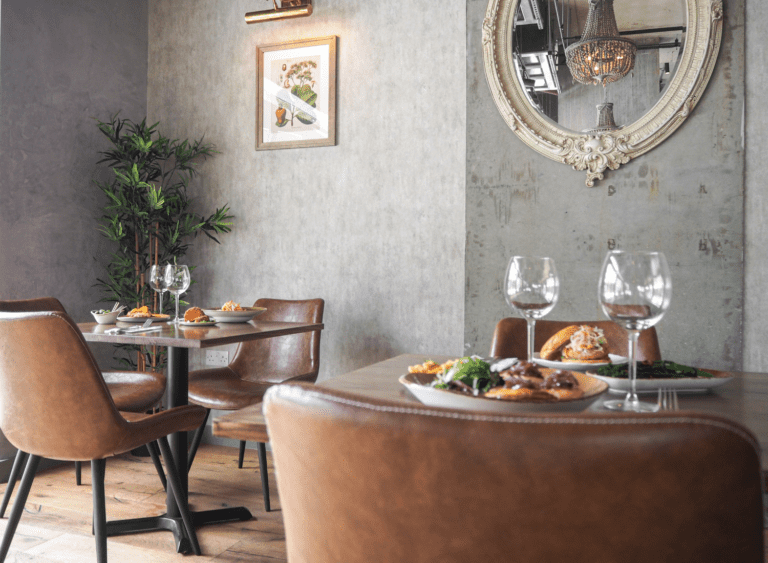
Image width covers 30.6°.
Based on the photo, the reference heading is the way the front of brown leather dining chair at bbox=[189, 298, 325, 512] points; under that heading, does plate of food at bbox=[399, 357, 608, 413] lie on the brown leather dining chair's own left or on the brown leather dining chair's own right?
on the brown leather dining chair's own left

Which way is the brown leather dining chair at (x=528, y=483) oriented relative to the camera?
away from the camera

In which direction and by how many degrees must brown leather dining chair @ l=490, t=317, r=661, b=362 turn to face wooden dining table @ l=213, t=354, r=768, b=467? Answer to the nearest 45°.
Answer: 0° — it already faces it

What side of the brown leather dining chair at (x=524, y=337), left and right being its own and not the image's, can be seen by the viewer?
front

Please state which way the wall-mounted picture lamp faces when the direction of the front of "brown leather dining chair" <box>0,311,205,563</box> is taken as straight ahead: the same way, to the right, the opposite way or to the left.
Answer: the opposite way

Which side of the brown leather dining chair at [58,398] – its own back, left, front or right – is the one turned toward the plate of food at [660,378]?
right

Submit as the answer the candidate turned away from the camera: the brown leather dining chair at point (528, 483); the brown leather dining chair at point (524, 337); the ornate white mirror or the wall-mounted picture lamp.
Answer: the brown leather dining chair at point (528, 483)

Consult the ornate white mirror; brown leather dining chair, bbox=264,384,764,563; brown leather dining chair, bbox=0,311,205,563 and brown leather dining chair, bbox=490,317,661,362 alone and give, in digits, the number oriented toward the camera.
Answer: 2

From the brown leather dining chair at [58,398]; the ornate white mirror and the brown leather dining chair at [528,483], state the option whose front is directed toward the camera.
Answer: the ornate white mirror

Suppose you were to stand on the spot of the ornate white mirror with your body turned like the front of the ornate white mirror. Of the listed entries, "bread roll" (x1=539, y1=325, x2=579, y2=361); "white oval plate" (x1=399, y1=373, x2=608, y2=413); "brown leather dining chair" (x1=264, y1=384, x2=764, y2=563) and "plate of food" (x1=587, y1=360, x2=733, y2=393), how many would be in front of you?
4

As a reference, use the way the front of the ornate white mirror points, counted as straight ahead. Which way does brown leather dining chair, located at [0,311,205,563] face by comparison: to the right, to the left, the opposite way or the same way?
the opposite way

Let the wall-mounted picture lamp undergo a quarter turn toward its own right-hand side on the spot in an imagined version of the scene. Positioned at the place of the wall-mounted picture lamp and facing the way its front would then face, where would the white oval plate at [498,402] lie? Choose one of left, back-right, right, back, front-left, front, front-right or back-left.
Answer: back-left

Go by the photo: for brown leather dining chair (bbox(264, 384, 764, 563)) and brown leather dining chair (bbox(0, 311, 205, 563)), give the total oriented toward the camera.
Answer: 0

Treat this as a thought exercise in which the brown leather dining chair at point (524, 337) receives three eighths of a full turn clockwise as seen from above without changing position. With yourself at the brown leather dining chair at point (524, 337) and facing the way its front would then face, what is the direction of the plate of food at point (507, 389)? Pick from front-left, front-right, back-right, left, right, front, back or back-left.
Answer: back-left

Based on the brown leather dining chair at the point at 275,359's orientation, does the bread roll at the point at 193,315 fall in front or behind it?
in front

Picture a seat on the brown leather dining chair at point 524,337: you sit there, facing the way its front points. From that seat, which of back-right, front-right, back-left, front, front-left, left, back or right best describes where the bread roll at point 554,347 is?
front

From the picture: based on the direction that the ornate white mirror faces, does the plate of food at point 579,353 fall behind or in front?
in front
